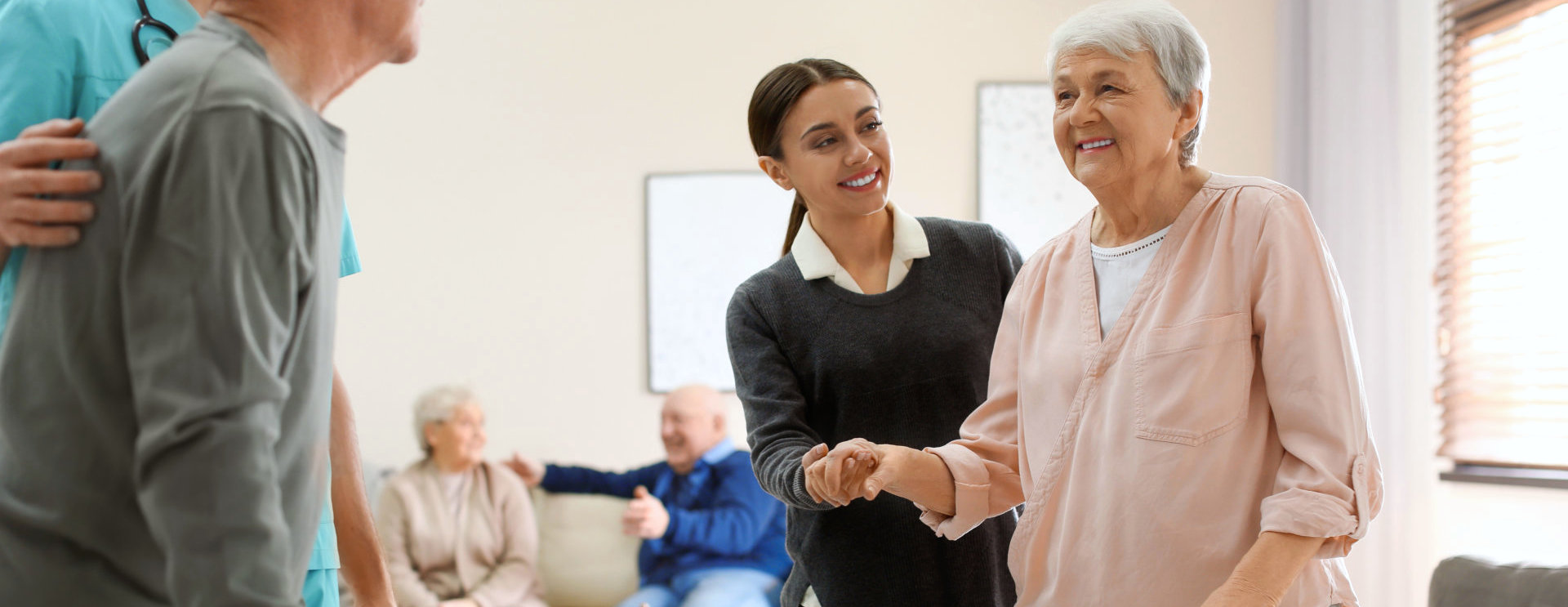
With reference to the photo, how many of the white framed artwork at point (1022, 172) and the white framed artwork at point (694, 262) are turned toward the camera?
2

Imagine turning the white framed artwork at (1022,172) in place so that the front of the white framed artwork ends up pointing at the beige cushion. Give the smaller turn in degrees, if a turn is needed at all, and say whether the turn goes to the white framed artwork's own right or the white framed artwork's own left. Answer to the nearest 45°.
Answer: approximately 45° to the white framed artwork's own right

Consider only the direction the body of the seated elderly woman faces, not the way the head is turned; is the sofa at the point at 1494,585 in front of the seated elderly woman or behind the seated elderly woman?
in front

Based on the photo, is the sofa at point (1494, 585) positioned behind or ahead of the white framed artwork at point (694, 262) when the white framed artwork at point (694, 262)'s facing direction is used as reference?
ahead

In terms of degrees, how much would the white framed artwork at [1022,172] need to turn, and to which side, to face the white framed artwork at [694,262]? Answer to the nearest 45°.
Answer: approximately 90° to its right

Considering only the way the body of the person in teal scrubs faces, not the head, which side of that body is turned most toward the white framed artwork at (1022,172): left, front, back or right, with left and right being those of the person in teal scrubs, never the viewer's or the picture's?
left

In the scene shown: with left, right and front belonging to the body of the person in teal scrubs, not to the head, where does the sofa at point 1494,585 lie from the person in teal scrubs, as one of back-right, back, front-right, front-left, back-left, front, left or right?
front-left

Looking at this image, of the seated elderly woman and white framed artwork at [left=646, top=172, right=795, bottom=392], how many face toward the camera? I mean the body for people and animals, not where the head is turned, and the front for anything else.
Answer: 2

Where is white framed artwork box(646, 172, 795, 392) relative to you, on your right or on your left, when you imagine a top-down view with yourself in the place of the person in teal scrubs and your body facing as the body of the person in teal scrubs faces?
on your left
